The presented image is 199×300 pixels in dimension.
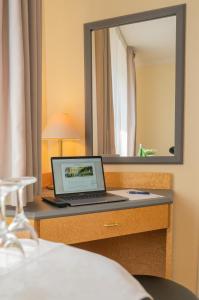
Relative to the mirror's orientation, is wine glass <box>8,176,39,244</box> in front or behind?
in front

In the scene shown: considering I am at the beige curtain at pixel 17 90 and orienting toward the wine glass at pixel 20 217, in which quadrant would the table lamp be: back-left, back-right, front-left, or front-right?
back-left

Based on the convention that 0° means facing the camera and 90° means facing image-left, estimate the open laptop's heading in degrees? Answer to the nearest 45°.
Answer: approximately 315°

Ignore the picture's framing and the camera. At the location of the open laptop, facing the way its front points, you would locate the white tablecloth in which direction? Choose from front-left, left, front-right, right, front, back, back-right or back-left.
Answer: front-right

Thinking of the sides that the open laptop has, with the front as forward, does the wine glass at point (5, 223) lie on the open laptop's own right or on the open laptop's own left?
on the open laptop's own right

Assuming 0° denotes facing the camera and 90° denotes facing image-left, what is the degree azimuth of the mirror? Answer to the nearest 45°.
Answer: approximately 45°

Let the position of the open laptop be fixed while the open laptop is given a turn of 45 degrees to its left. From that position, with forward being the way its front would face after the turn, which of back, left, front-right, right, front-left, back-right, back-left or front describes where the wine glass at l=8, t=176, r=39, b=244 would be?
right

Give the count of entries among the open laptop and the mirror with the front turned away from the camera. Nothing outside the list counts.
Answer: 0
